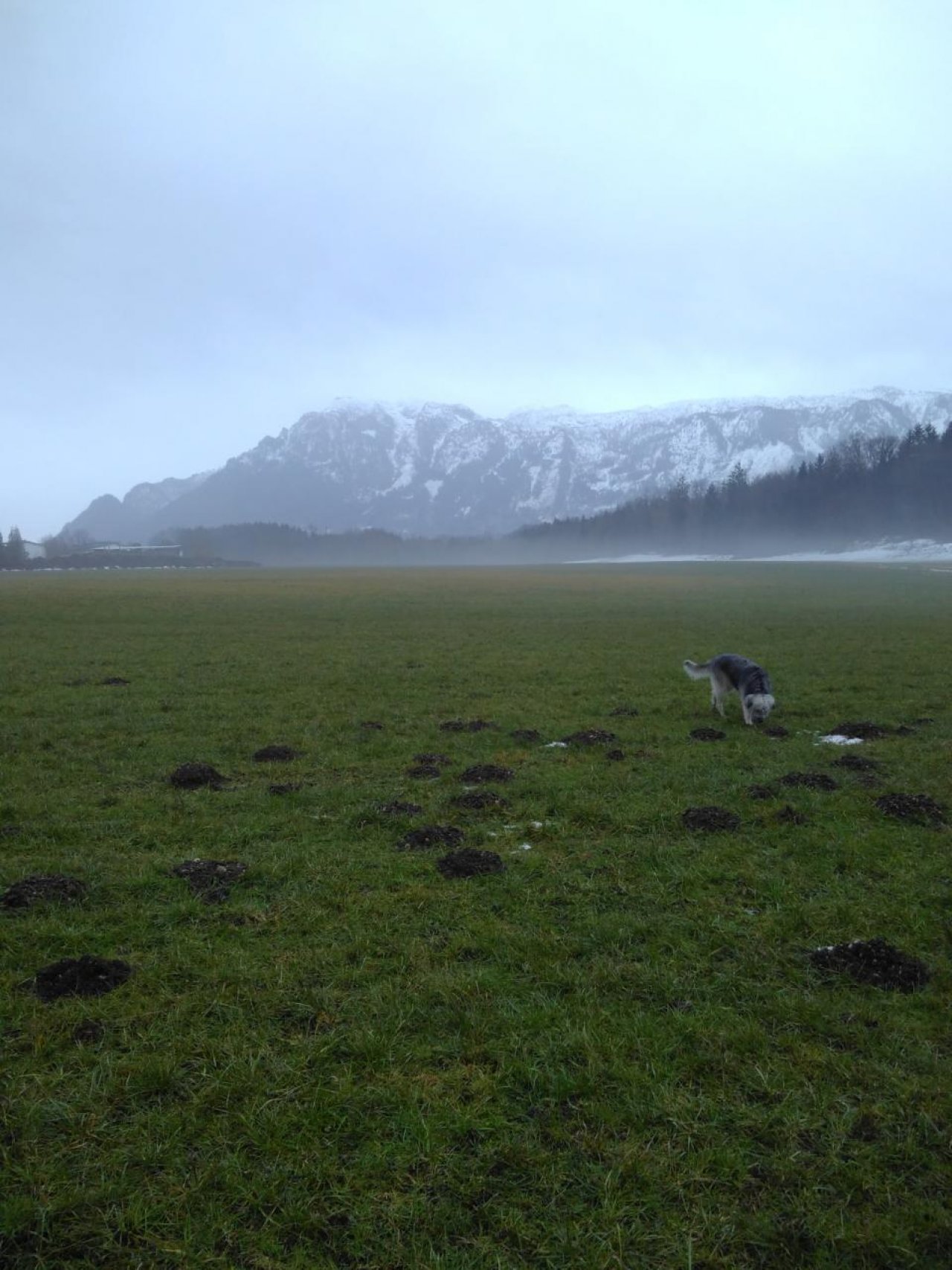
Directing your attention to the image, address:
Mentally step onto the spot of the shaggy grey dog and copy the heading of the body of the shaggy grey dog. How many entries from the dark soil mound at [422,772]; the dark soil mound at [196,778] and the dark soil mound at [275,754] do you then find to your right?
3

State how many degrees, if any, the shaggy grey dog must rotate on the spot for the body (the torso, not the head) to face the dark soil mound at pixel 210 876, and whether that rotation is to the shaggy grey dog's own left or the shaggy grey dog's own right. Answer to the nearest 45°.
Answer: approximately 90° to the shaggy grey dog's own right

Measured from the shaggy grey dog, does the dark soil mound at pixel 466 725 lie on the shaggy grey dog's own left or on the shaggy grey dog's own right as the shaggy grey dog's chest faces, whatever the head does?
on the shaggy grey dog's own right

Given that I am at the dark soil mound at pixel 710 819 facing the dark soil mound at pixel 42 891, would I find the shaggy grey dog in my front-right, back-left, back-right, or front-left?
back-right

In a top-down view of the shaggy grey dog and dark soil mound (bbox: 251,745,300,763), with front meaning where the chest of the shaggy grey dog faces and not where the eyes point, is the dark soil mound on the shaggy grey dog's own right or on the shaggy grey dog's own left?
on the shaggy grey dog's own right

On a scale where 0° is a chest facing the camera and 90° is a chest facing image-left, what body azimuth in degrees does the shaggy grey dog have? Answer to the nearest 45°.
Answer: approximately 315°

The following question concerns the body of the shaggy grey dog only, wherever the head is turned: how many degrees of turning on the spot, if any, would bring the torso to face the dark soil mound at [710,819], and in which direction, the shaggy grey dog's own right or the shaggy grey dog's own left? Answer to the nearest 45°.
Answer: approximately 45° to the shaggy grey dog's own right

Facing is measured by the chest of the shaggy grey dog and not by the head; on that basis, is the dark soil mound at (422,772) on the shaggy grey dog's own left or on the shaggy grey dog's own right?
on the shaggy grey dog's own right

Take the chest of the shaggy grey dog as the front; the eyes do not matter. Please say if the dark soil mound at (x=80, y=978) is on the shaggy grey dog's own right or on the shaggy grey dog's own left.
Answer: on the shaggy grey dog's own right

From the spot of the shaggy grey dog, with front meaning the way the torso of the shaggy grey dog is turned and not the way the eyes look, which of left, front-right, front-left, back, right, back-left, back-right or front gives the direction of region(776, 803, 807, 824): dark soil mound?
front-right

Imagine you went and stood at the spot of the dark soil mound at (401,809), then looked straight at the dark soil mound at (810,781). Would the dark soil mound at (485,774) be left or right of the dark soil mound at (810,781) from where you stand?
left

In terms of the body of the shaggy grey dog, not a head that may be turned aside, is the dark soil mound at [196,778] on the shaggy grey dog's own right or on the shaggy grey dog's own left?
on the shaggy grey dog's own right
